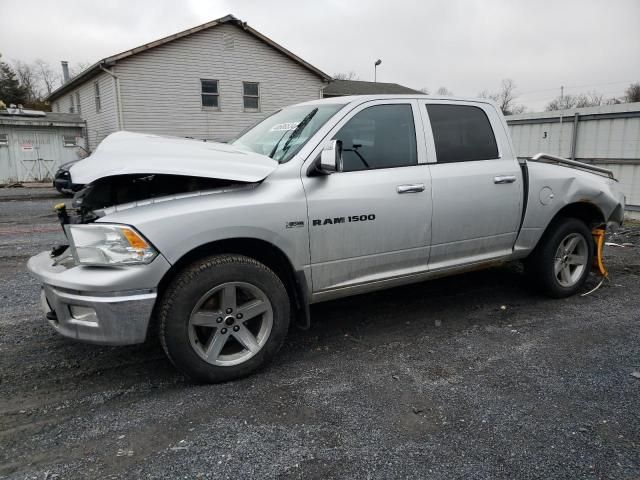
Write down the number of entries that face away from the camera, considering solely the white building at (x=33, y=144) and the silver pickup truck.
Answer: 0

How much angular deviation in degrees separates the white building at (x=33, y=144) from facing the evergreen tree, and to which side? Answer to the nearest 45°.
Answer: approximately 180°

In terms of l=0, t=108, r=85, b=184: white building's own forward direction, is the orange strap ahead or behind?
ahead

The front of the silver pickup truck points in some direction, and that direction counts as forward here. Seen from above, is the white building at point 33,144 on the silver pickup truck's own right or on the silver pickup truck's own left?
on the silver pickup truck's own right

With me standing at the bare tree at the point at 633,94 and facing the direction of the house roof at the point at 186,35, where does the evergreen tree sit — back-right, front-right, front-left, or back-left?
front-right

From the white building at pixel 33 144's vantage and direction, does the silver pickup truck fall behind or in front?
in front

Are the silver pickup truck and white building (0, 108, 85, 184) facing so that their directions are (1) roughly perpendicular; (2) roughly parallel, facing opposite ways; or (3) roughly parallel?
roughly perpendicular

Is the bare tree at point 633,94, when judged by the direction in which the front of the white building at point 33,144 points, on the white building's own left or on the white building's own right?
on the white building's own left

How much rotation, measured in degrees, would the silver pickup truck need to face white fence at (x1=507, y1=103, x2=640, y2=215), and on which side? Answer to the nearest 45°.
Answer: approximately 180°

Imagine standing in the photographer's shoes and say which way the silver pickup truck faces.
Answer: facing the viewer and to the left of the viewer

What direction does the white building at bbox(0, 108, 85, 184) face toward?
toward the camera

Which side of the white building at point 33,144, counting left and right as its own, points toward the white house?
left

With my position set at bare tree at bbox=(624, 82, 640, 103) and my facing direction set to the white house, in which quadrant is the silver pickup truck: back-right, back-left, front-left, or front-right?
front-left
